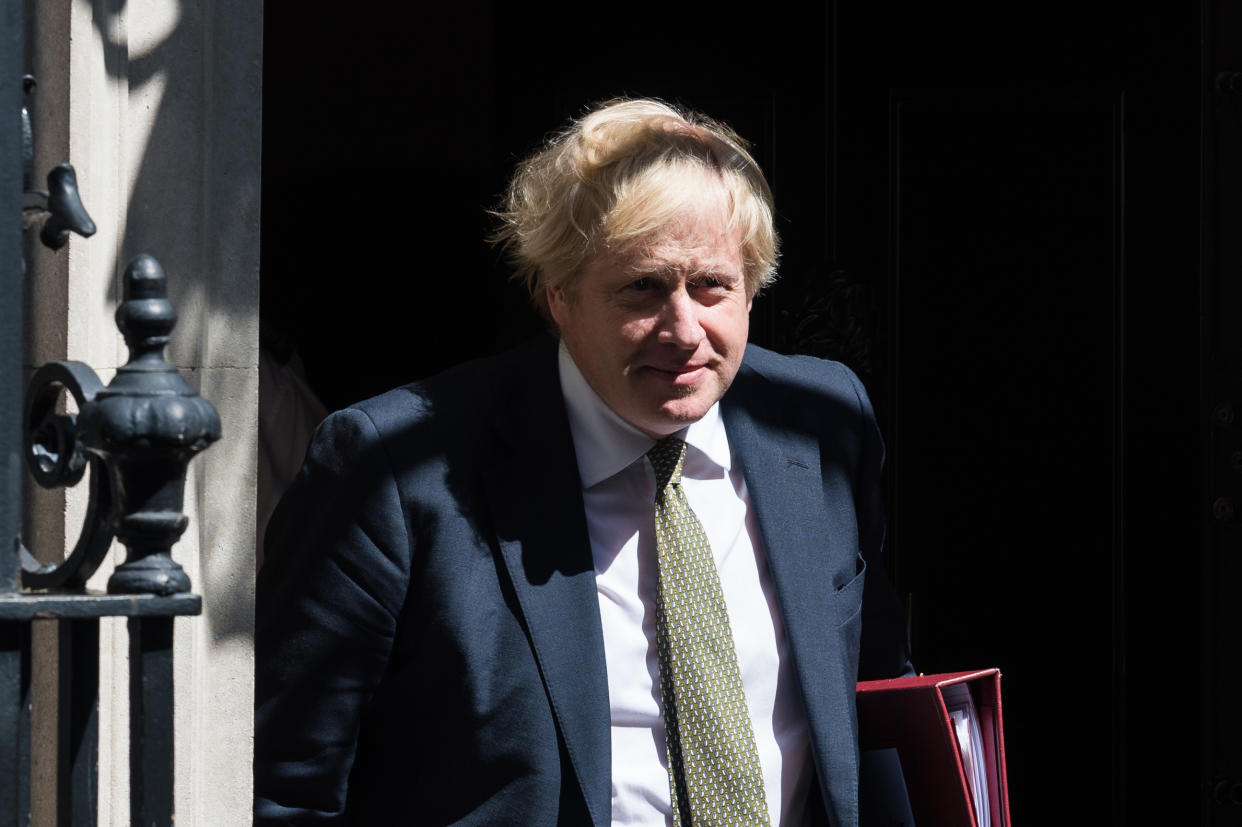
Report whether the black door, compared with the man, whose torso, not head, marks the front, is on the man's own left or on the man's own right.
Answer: on the man's own left

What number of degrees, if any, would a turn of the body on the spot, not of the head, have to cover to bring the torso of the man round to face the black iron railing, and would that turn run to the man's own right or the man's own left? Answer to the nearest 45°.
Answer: approximately 90° to the man's own right

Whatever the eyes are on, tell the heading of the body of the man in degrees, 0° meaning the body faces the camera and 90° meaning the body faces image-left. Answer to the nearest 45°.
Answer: approximately 315°

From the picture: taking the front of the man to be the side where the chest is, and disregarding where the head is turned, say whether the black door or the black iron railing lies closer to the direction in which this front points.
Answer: the black iron railing
